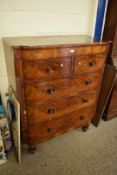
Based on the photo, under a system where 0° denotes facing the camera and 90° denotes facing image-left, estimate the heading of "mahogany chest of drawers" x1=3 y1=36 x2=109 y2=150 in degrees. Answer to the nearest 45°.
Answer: approximately 315°
